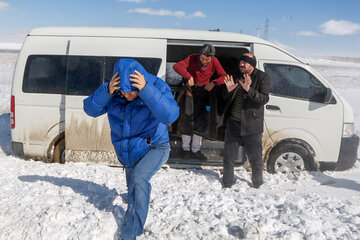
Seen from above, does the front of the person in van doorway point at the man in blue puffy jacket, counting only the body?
yes

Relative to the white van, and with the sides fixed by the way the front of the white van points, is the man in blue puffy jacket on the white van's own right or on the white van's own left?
on the white van's own right

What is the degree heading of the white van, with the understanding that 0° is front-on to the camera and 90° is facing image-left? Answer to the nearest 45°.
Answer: approximately 270°
